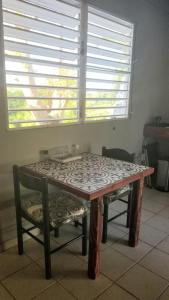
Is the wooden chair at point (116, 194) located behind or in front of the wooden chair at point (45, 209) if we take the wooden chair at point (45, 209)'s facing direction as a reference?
in front

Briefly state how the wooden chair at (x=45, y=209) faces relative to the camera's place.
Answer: facing away from the viewer and to the right of the viewer

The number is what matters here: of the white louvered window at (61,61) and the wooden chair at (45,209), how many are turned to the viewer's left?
0

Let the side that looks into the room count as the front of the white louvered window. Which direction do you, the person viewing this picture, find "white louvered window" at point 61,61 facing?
facing the viewer and to the right of the viewer

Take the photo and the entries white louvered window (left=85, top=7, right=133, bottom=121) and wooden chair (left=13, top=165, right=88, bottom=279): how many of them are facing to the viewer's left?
0

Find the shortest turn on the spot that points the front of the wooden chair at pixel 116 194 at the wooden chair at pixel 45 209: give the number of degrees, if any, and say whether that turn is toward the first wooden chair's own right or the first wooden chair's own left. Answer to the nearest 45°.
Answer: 0° — it already faces it

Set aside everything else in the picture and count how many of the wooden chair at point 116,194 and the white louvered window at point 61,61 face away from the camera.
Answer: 0

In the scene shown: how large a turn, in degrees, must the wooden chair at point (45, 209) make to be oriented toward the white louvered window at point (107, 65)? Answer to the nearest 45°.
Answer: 0° — it already faces it

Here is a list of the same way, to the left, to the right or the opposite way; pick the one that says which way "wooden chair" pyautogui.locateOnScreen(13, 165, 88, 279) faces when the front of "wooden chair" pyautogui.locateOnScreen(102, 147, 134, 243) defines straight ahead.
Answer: the opposite way

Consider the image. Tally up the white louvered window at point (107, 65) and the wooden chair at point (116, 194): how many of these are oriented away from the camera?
0
